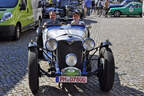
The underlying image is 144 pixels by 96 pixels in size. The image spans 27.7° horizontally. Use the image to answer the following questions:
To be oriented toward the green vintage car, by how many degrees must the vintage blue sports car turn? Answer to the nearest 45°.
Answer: approximately 180°

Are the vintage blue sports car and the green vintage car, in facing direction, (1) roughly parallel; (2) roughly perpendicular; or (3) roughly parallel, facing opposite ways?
roughly perpendicular

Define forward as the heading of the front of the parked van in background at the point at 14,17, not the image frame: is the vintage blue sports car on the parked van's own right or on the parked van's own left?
on the parked van's own left
